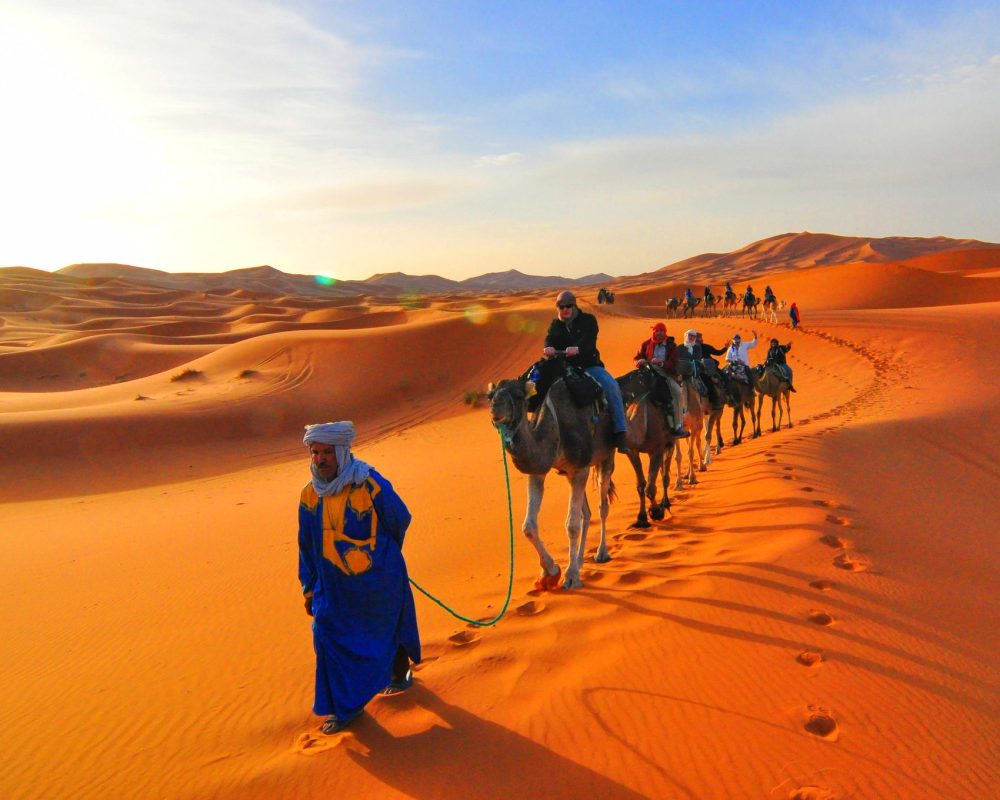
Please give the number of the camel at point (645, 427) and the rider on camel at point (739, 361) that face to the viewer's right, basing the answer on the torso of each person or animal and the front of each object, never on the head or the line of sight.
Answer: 0

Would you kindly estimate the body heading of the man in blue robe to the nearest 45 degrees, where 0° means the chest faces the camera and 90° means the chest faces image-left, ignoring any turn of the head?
approximately 45°

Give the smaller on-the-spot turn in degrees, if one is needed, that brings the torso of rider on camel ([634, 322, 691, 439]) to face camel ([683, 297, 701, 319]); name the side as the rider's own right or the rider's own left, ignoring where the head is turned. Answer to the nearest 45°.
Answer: approximately 135° to the rider's own right

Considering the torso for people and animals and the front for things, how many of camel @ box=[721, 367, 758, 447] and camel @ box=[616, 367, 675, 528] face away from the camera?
0

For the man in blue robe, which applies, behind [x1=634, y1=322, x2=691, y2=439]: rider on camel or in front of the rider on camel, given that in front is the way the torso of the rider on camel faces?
in front

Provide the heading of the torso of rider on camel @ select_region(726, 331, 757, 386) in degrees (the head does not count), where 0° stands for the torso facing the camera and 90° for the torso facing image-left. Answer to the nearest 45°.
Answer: approximately 45°

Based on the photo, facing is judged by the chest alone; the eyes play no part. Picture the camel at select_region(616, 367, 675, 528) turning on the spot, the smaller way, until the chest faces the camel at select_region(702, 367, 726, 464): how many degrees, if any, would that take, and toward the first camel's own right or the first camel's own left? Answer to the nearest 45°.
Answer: approximately 135° to the first camel's own right

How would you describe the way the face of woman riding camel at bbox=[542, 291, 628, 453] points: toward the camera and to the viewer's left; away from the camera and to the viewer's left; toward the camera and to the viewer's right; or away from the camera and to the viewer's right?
toward the camera and to the viewer's left

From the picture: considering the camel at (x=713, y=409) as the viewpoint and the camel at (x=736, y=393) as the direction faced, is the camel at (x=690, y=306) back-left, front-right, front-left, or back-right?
front-left

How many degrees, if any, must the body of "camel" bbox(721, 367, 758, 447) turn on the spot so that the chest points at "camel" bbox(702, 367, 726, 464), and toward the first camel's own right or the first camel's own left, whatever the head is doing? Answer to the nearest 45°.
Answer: approximately 45° to the first camel's own left

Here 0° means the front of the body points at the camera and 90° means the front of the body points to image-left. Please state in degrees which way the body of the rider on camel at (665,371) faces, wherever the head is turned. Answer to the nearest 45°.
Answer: approximately 45°

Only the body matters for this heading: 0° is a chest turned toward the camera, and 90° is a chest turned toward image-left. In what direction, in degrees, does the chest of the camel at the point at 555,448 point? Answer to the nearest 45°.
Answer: approximately 45°

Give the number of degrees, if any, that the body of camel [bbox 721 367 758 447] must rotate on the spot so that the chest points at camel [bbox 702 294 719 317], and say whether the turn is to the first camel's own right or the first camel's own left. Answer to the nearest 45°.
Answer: approximately 135° to the first camel's own right
